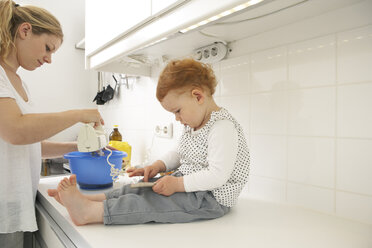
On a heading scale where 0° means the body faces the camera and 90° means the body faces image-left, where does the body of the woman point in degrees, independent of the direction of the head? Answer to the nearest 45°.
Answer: approximately 270°

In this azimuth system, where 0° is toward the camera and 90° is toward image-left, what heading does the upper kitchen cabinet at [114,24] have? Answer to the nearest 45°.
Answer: approximately 45°

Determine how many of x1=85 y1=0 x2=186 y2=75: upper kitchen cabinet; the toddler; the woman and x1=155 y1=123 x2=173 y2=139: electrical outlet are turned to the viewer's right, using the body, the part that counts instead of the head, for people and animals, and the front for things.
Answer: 1

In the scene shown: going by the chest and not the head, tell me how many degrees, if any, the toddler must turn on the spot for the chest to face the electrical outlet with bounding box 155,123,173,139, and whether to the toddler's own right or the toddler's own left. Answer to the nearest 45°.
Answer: approximately 90° to the toddler's own right

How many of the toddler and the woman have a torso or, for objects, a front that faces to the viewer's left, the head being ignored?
1

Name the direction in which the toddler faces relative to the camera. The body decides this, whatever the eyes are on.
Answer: to the viewer's left

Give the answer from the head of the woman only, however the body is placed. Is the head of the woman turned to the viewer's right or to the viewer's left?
to the viewer's right
